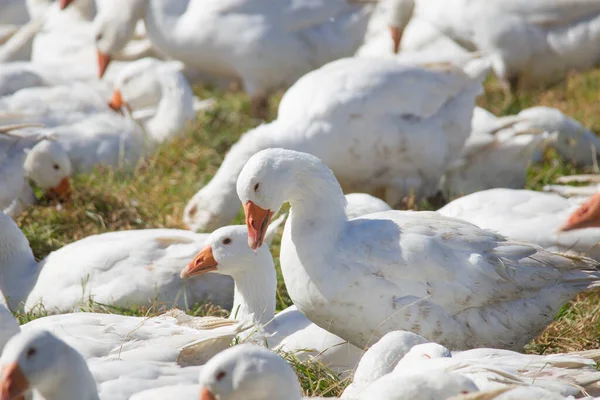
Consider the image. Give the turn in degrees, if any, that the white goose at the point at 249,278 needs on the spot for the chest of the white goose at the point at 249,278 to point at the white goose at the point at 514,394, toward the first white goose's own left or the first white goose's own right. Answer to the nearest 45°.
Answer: approximately 135° to the first white goose's own left

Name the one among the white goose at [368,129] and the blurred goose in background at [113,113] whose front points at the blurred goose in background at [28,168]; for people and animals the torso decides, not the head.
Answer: the white goose

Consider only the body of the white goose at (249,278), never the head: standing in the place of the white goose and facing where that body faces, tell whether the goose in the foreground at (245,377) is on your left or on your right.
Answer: on your left

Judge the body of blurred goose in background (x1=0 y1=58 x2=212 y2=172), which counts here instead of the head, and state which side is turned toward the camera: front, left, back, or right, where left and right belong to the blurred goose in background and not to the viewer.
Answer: right

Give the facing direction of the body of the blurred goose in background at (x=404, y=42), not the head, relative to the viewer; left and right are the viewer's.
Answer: facing to the left of the viewer

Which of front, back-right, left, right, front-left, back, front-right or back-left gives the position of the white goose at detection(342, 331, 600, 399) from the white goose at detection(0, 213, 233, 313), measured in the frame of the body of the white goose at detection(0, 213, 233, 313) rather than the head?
back-left

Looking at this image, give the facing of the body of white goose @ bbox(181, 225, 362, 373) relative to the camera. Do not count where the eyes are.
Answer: to the viewer's left

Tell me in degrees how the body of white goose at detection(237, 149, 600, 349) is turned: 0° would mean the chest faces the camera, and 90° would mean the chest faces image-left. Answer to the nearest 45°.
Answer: approximately 90°

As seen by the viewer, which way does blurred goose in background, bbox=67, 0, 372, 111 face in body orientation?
to the viewer's left

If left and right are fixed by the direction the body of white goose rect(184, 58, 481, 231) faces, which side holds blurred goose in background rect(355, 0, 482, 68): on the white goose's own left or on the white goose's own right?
on the white goose's own right

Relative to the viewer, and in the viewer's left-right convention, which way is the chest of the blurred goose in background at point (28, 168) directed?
facing to the right of the viewer

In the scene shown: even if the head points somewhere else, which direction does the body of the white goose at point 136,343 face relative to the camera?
to the viewer's left

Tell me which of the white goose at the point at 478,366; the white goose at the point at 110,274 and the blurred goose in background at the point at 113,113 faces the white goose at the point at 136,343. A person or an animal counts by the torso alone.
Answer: the white goose at the point at 478,366
